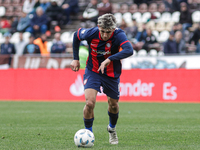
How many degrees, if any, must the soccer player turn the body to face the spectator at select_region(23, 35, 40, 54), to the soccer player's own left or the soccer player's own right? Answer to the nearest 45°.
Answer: approximately 180°

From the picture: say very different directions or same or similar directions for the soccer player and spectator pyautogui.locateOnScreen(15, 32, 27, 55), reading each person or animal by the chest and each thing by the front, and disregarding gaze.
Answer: same or similar directions

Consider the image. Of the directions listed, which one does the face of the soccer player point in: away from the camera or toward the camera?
toward the camera

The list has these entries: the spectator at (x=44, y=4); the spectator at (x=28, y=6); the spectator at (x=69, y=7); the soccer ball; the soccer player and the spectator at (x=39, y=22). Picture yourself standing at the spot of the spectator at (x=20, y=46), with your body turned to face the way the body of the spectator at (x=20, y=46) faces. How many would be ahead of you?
2

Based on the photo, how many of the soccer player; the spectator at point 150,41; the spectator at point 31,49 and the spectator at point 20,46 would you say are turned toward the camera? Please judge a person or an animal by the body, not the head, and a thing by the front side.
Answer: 4

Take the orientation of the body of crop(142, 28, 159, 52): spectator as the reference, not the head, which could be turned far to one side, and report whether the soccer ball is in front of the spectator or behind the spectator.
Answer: in front

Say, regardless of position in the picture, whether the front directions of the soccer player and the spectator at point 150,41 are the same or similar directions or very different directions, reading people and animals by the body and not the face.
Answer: same or similar directions

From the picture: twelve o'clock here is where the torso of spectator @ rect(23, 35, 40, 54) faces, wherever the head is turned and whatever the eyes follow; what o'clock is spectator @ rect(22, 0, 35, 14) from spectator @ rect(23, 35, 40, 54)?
spectator @ rect(22, 0, 35, 14) is roughly at 6 o'clock from spectator @ rect(23, 35, 40, 54).

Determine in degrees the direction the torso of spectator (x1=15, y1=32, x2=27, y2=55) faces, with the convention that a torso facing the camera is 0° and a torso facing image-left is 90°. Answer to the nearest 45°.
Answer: approximately 0°

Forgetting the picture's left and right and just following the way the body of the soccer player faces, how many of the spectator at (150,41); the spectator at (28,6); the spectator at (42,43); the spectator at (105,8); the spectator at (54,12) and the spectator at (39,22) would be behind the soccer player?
6

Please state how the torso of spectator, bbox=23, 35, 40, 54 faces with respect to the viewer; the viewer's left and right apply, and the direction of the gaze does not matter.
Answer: facing the viewer

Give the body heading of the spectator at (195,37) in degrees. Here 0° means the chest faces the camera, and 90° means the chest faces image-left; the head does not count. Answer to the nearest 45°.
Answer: approximately 45°

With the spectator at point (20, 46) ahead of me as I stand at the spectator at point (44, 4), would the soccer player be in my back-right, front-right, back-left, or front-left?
front-left

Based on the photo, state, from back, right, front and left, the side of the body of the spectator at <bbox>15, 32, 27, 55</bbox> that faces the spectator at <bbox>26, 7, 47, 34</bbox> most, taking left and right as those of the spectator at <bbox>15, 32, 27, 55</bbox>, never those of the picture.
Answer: back

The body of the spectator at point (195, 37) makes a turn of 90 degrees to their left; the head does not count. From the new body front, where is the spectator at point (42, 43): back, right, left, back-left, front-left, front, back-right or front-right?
back-right

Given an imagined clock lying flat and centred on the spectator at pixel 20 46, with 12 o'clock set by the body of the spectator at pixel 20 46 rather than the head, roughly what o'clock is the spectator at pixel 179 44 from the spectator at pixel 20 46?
the spectator at pixel 179 44 is roughly at 10 o'clock from the spectator at pixel 20 46.

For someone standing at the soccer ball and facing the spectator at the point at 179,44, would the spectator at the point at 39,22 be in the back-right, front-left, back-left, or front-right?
front-left
